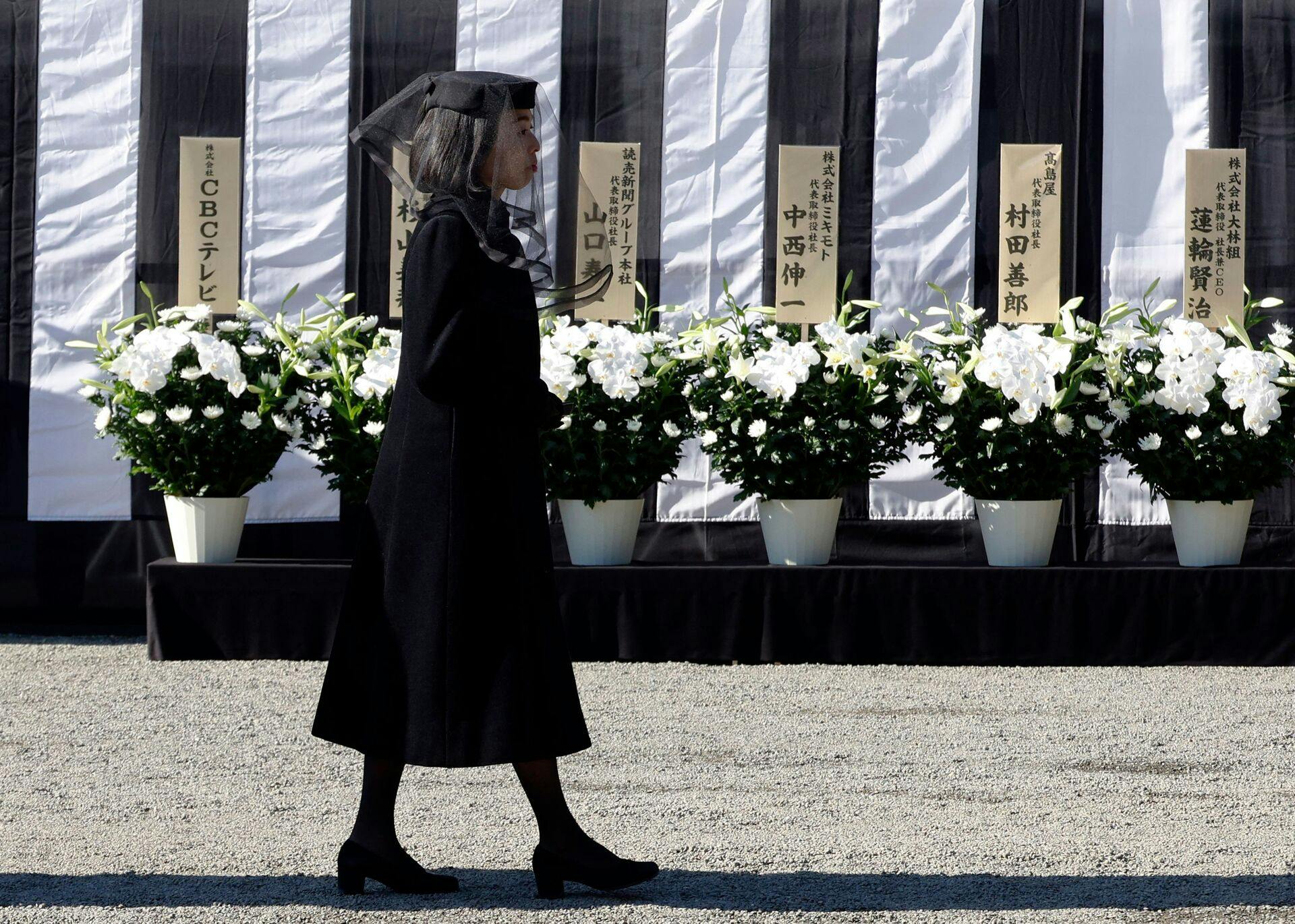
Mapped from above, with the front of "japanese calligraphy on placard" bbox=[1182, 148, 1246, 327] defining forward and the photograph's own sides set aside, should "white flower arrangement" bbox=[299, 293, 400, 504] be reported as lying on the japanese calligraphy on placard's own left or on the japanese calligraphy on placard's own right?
on the japanese calligraphy on placard's own right

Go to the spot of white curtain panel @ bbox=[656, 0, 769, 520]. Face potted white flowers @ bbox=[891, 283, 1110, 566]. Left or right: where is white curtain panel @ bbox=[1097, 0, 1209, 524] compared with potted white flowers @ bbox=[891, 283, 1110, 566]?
left

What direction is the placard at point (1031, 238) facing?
toward the camera

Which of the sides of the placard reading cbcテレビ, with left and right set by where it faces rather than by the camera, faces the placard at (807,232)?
left

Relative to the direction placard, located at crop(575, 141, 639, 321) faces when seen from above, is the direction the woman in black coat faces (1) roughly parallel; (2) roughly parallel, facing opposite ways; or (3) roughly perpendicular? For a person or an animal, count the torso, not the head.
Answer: roughly perpendicular

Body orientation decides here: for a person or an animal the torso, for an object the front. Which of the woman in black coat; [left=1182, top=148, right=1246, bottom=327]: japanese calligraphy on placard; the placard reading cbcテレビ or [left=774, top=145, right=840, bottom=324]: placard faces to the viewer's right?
the woman in black coat

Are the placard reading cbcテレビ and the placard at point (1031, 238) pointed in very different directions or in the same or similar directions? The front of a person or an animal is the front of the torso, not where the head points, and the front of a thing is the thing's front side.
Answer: same or similar directions

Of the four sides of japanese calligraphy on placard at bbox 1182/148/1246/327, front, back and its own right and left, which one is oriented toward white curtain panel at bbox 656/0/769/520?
right

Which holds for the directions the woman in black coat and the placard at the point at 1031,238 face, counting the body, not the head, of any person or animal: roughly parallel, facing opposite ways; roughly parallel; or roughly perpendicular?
roughly perpendicular

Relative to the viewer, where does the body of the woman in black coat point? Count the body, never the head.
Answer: to the viewer's right

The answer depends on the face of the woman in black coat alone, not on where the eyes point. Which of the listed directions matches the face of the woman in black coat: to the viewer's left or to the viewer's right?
to the viewer's right

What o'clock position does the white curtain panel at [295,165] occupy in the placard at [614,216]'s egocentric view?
The white curtain panel is roughly at 3 o'clock from the placard.

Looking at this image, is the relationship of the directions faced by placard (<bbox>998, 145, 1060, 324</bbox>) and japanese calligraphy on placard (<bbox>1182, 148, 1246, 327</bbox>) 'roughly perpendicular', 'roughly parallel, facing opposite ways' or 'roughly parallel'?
roughly parallel

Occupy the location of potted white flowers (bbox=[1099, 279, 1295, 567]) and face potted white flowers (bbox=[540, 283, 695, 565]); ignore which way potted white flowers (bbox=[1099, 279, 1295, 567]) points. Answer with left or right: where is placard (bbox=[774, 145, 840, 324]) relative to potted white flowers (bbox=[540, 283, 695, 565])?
right

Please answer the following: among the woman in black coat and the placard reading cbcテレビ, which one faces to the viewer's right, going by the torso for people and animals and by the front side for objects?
the woman in black coat

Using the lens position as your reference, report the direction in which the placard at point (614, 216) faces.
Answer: facing the viewer

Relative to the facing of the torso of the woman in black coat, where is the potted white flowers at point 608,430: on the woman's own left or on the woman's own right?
on the woman's own left

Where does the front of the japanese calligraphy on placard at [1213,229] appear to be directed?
toward the camera
